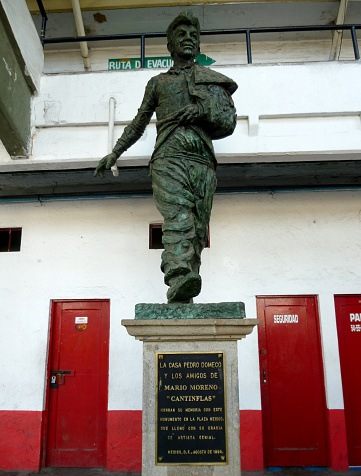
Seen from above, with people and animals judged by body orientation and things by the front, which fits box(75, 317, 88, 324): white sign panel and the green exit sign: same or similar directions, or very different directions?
same or similar directions

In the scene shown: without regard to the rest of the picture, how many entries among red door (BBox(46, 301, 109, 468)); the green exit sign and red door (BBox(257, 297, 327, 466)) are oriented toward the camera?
3

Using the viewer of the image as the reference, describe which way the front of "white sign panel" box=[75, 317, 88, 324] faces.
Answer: facing the viewer

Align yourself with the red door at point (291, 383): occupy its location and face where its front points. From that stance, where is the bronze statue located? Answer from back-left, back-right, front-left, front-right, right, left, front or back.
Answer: front

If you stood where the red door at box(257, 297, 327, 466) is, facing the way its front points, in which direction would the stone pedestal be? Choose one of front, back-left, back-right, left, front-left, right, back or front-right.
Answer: front

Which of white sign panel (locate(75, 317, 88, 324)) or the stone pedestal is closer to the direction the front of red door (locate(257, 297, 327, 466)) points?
the stone pedestal

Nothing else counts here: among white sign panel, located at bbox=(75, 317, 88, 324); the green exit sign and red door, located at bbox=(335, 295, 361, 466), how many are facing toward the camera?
3

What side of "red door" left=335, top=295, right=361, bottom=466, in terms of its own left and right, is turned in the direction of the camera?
front

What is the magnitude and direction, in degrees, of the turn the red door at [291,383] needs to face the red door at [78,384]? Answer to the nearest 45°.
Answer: approximately 90° to its right

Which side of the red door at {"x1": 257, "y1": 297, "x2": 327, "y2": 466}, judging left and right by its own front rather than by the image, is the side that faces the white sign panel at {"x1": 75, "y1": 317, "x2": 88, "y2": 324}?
right

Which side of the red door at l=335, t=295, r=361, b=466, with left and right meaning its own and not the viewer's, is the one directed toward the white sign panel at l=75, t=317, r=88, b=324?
right
